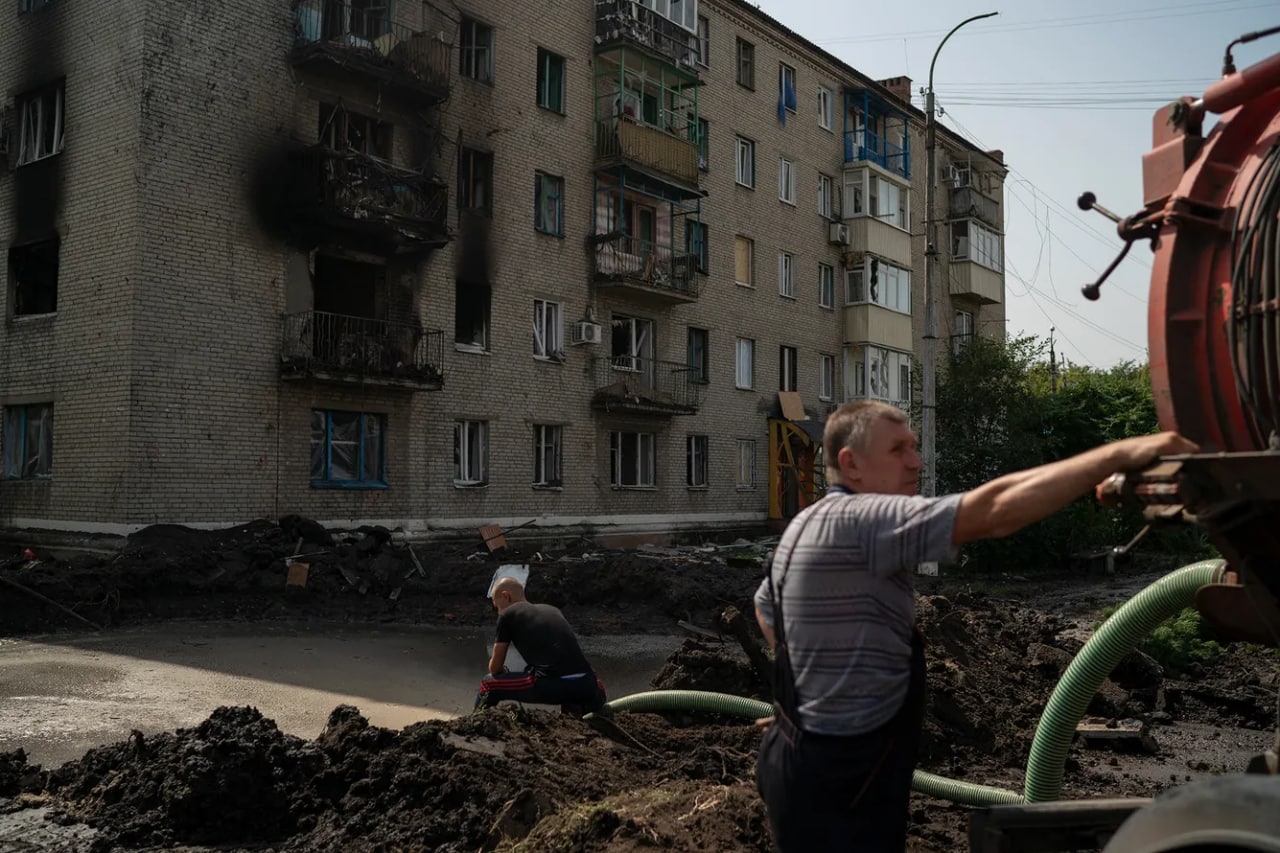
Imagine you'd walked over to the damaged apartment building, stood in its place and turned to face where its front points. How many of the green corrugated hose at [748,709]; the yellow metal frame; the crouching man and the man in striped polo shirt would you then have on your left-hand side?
1

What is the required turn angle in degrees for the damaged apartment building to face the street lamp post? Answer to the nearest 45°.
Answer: approximately 45° to its left

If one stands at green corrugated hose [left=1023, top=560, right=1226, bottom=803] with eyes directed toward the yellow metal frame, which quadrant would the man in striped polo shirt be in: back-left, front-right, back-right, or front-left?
back-left

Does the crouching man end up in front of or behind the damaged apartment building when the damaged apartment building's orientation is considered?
in front

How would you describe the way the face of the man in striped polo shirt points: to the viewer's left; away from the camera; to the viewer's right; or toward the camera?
to the viewer's right

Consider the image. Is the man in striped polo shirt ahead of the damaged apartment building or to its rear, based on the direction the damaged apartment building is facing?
ahead

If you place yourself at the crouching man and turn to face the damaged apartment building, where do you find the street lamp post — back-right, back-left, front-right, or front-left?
front-right

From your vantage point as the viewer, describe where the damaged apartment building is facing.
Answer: facing the viewer and to the right of the viewer

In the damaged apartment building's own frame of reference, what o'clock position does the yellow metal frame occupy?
The yellow metal frame is roughly at 9 o'clock from the damaged apartment building.

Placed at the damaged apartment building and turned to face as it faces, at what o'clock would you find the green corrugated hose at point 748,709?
The green corrugated hose is roughly at 1 o'clock from the damaged apartment building.

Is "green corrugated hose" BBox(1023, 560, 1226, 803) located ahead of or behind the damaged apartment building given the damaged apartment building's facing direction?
ahead
